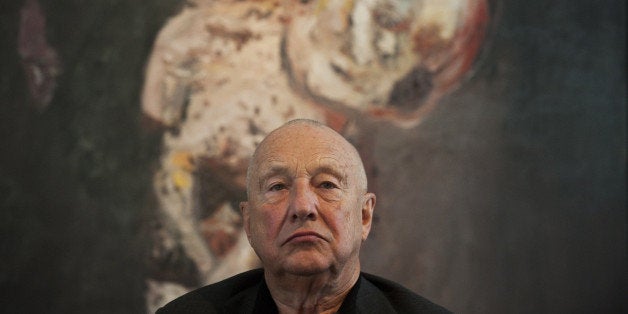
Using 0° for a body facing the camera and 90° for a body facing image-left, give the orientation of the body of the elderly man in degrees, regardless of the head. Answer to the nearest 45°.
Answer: approximately 0°
